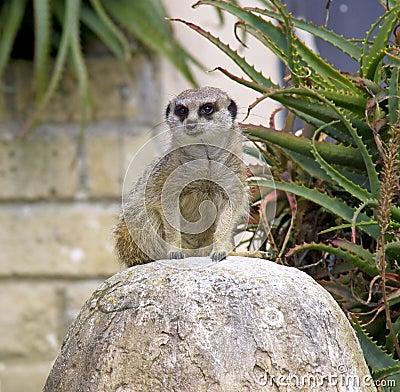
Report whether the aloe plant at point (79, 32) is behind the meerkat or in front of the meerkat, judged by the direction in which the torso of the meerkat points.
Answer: behind
